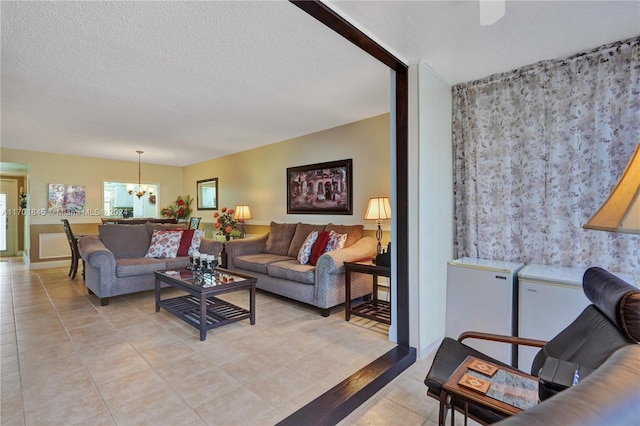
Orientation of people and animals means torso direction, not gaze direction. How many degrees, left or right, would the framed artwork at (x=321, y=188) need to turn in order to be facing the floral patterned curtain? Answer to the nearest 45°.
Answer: approximately 90° to its left

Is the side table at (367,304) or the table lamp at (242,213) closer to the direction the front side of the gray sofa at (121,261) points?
the side table

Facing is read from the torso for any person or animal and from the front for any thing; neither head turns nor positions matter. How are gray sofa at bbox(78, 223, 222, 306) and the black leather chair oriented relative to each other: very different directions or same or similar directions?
very different directions

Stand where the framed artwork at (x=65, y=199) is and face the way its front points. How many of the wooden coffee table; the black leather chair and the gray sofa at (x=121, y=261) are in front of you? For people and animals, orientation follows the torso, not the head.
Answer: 3

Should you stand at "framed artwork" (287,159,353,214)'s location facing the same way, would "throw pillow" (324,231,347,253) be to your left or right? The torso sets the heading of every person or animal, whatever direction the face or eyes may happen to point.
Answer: on your left

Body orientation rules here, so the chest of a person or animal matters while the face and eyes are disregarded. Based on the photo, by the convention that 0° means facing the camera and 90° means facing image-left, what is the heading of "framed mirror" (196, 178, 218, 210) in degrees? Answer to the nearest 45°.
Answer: approximately 45°

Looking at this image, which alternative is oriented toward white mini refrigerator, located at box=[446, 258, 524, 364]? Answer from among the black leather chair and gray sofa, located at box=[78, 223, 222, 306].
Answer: the gray sofa

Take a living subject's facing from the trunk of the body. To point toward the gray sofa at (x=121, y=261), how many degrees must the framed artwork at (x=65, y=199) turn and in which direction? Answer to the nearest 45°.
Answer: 0° — it already faces it
